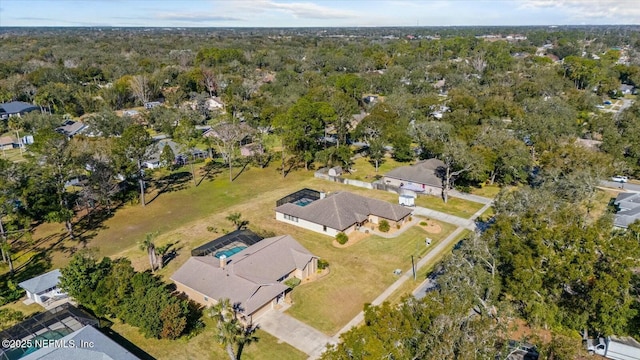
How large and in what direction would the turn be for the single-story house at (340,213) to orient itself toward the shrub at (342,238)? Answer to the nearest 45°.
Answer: approximately 45° to its right

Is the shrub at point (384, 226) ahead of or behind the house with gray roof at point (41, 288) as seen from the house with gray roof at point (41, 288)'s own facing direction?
ahead

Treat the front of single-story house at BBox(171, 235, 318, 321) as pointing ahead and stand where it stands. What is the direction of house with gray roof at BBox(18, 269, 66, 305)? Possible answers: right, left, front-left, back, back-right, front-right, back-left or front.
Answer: back-right

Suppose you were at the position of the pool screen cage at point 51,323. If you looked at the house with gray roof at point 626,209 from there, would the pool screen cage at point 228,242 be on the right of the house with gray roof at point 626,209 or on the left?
left

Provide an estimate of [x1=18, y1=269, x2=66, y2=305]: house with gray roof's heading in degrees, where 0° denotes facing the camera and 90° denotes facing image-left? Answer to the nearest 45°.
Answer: approximately 315°

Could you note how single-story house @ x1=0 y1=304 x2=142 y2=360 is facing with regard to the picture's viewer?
facing the viewer and to the right of the viewer

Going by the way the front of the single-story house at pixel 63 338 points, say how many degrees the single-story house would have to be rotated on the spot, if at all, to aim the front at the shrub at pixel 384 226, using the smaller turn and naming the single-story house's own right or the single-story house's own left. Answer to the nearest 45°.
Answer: approximately 45° to the single-story house's own left

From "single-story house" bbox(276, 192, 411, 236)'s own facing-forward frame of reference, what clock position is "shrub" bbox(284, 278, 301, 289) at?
The shrub is roughly at 2 o'clock from the single-story house.

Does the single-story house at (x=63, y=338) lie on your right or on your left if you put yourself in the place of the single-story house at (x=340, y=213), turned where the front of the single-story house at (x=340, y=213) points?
on your right

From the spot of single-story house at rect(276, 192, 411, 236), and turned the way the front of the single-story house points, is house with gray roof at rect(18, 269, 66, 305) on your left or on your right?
on your right

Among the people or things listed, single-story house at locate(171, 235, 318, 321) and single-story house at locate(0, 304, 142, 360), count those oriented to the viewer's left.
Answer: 0

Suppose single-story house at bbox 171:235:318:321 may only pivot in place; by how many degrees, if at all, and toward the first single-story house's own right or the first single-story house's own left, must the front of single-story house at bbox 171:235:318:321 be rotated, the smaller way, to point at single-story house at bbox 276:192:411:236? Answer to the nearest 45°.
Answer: approximately 90° to the first single-story house's own left
